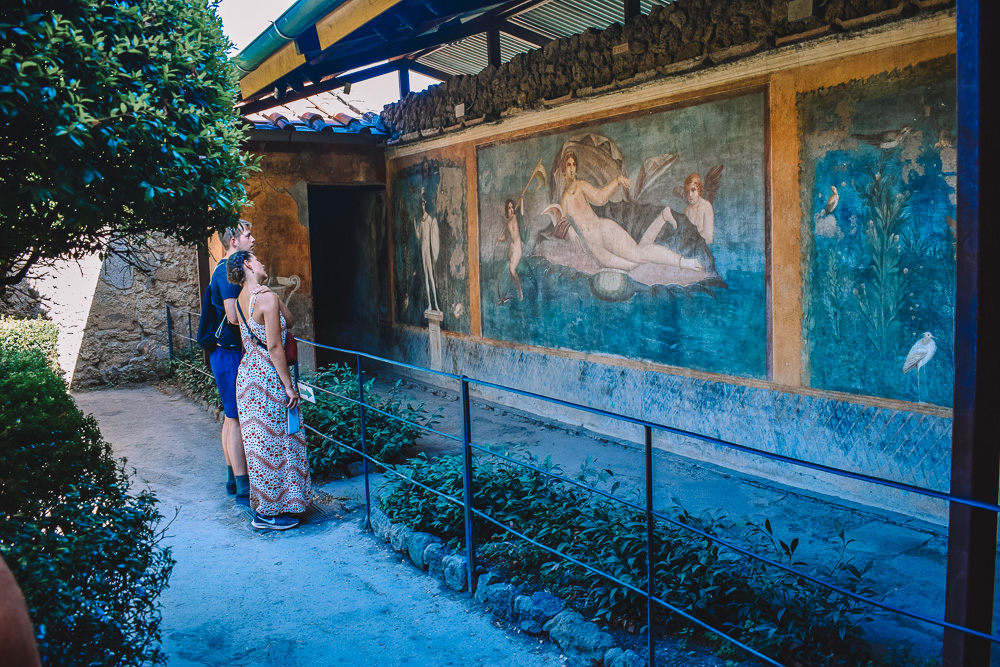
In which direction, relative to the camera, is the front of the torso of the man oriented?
to the viewer's right

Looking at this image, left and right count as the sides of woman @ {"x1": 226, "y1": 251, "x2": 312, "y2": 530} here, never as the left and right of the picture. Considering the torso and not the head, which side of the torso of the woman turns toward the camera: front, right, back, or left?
right

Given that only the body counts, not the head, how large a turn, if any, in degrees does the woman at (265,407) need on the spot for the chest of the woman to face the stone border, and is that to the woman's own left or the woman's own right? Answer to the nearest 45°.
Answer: approximately 45° to the woman's own right

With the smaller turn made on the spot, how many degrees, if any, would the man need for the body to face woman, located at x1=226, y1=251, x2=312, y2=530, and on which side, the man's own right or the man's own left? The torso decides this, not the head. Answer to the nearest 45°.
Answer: approximately 90° to the man's own right

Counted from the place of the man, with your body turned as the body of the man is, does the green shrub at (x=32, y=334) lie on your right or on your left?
on your left

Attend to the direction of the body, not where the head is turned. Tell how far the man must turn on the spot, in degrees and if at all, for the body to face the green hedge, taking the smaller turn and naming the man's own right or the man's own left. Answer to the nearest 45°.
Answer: approximately 90° to the man's own right

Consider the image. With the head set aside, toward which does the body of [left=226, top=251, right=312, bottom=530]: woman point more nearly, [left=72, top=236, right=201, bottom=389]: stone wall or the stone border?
the stone border

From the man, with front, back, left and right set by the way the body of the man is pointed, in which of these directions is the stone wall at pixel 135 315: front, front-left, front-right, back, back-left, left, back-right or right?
left

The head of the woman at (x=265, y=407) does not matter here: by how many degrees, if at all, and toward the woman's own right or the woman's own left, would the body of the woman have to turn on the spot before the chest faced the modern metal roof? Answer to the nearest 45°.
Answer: approximately 45° to the woman's own left

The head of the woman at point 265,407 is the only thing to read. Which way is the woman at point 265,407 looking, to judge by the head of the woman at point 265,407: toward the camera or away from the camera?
away from the camera

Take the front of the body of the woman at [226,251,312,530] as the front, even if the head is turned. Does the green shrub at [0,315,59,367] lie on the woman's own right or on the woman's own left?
on the woman's own left

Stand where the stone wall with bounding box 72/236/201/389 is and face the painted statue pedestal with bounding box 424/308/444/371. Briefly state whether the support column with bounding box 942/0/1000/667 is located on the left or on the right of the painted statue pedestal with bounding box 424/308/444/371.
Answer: right

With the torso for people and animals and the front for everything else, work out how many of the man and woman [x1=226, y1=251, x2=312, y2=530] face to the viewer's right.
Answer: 2
